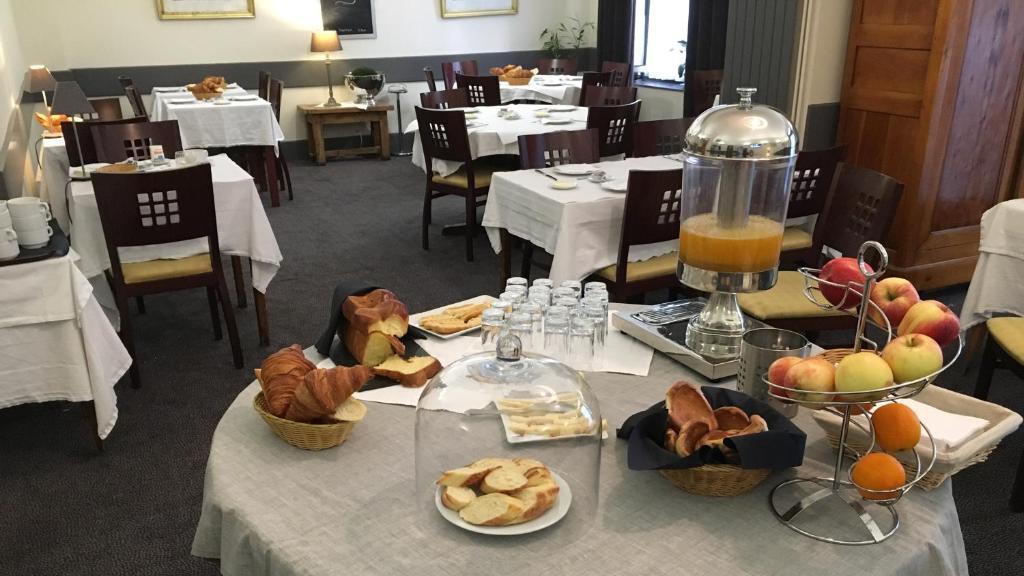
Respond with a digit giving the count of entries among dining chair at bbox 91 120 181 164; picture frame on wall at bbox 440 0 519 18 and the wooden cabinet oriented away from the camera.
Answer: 0

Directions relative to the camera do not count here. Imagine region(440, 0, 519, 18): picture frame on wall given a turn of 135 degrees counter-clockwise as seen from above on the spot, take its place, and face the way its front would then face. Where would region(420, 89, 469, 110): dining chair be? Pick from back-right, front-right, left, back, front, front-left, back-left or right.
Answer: back-right

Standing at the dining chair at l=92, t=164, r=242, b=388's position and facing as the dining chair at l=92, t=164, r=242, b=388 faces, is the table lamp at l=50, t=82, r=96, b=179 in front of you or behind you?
in front

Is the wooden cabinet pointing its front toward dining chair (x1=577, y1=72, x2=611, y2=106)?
no

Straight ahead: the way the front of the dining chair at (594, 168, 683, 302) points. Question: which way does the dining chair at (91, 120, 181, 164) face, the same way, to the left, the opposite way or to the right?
the opposite way

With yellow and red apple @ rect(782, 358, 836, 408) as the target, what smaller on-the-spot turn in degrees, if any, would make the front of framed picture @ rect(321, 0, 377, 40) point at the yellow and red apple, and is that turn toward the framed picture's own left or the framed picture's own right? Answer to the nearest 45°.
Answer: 0° — it already faces it

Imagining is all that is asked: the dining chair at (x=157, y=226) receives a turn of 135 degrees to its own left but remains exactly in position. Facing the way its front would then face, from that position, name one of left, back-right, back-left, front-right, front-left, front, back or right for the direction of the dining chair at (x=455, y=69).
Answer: back

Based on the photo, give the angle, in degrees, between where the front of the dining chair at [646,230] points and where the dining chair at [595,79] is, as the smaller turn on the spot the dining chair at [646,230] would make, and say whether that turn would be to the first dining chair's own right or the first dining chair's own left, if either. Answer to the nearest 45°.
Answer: approximately 45° to the first dining chair's own right

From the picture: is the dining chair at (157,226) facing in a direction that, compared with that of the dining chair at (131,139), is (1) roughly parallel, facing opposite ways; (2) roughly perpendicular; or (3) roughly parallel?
roughly parallel, facing opposite ways

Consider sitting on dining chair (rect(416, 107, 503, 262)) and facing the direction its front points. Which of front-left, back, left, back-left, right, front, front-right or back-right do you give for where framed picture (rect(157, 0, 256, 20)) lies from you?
left

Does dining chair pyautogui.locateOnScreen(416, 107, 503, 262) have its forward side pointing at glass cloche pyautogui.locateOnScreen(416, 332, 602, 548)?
no

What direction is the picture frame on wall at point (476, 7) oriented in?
toward the camera

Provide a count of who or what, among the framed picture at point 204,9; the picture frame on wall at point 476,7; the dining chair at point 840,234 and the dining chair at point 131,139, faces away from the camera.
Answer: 0

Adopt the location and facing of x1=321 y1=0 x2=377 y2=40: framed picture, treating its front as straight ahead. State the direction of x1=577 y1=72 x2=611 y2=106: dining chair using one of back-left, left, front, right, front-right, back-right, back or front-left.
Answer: front-left

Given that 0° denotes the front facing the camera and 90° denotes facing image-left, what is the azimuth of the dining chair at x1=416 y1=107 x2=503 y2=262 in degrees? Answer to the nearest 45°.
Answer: approximately 225°

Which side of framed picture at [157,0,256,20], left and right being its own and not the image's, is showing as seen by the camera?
front

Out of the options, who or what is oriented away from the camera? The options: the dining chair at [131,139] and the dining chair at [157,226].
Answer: the dining chair at [157,226]

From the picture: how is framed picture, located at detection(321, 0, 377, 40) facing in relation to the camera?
toward the camera

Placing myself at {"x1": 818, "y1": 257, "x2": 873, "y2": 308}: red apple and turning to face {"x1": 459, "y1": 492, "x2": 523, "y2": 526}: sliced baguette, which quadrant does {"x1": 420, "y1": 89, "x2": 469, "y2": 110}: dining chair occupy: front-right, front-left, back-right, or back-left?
back-right
